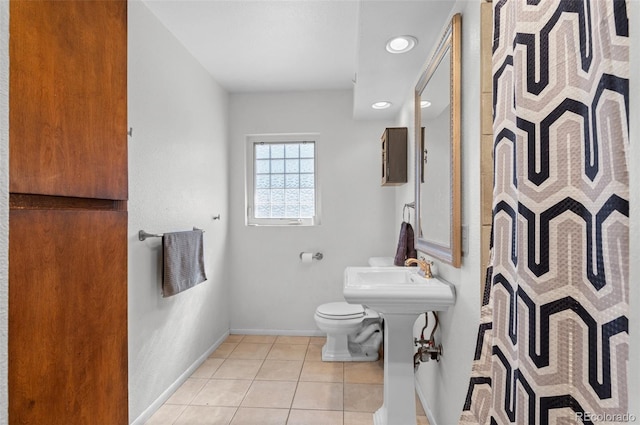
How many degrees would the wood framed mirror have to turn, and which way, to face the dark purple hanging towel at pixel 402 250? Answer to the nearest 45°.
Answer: approximately 90° to its right

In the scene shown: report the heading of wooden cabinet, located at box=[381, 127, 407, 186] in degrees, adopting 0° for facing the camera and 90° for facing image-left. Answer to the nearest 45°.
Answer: approximately 90°

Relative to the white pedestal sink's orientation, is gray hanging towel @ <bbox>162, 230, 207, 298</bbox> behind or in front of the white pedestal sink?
in front

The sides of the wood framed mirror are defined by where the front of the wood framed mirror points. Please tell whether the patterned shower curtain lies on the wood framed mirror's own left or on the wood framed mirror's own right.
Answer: on the wood framed mirror's own left

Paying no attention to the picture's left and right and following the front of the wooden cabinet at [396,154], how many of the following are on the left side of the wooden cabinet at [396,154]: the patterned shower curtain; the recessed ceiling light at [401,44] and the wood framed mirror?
3

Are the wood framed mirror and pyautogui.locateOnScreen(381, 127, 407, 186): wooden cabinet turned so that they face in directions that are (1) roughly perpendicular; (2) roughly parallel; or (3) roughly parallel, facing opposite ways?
roughly parallel

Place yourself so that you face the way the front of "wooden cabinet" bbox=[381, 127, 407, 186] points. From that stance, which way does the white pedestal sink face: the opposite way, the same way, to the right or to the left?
the same way

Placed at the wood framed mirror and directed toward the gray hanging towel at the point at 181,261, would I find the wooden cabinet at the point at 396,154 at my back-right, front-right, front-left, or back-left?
front-right

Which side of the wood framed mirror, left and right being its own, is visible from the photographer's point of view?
left

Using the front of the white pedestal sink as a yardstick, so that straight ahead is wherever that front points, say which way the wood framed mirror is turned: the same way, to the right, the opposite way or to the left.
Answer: the same way

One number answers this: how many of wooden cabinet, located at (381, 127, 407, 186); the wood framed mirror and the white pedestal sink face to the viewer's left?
3

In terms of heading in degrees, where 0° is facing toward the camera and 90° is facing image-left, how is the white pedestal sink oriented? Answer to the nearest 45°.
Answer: approximately 90°
